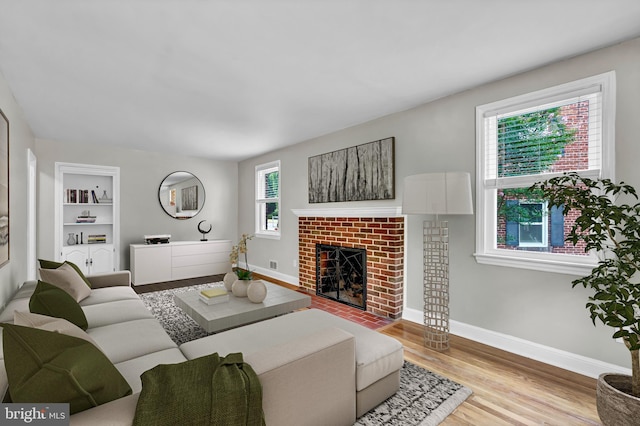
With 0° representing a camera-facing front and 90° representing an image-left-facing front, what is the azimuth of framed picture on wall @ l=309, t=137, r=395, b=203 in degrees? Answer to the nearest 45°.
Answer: approximately 45°

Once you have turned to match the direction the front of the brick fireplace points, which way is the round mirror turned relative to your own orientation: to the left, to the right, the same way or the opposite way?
to the left

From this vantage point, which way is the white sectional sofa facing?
to the viewer's right

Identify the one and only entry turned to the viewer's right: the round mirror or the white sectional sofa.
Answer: the white sectional sofa

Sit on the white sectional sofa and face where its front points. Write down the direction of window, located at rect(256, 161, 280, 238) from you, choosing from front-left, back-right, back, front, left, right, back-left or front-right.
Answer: left

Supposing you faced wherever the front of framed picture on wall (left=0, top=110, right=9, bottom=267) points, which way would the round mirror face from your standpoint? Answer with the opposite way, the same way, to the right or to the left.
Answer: to the right

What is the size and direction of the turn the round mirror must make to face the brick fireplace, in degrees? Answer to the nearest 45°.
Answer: approximately 45° to its left

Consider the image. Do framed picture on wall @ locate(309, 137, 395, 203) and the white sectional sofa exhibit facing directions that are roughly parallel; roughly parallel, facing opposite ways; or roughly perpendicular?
roughly parallel, facing opposite ways

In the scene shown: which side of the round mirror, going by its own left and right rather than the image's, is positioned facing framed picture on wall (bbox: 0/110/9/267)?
front

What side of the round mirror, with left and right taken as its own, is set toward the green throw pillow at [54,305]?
front

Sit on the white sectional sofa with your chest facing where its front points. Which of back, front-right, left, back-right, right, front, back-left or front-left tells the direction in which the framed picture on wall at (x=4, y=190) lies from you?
back-left

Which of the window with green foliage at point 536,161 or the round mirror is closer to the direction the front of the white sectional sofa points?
the window with green foliage

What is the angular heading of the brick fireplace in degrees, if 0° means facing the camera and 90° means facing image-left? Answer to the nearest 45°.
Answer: approximately 45°

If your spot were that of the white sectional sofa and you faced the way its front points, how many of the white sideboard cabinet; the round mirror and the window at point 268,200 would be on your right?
0

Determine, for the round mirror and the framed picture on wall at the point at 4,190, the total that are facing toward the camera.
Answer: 1

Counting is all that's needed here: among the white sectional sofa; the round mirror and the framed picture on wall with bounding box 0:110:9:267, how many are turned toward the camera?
1

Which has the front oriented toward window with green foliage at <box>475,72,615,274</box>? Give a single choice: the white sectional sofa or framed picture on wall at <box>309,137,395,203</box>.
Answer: the white sectional sofa

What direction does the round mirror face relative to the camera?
toward the camera

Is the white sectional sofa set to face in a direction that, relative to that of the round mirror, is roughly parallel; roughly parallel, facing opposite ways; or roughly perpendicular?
roughly perpendicular

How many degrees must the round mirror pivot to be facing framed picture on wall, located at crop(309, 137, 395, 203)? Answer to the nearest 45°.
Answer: approximately 45° to its left

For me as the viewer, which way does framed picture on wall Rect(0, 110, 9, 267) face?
facing to the right of the viewer

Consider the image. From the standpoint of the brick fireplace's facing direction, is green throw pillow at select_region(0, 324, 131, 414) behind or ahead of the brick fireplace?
ahead

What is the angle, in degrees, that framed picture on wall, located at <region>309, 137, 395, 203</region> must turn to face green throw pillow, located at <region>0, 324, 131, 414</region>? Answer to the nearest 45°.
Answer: approximately 45° to its left
